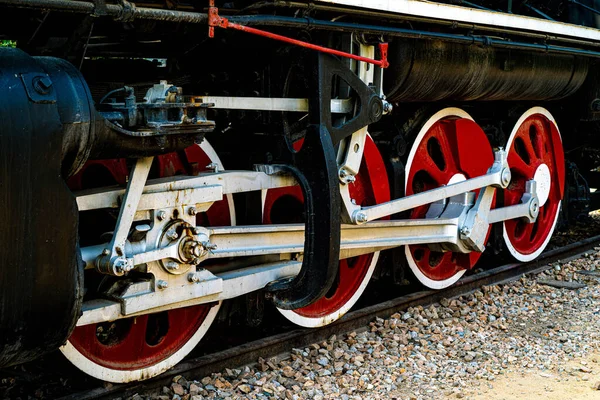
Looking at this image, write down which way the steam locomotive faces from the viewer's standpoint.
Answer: facing the viewer and to the left of the viewer
